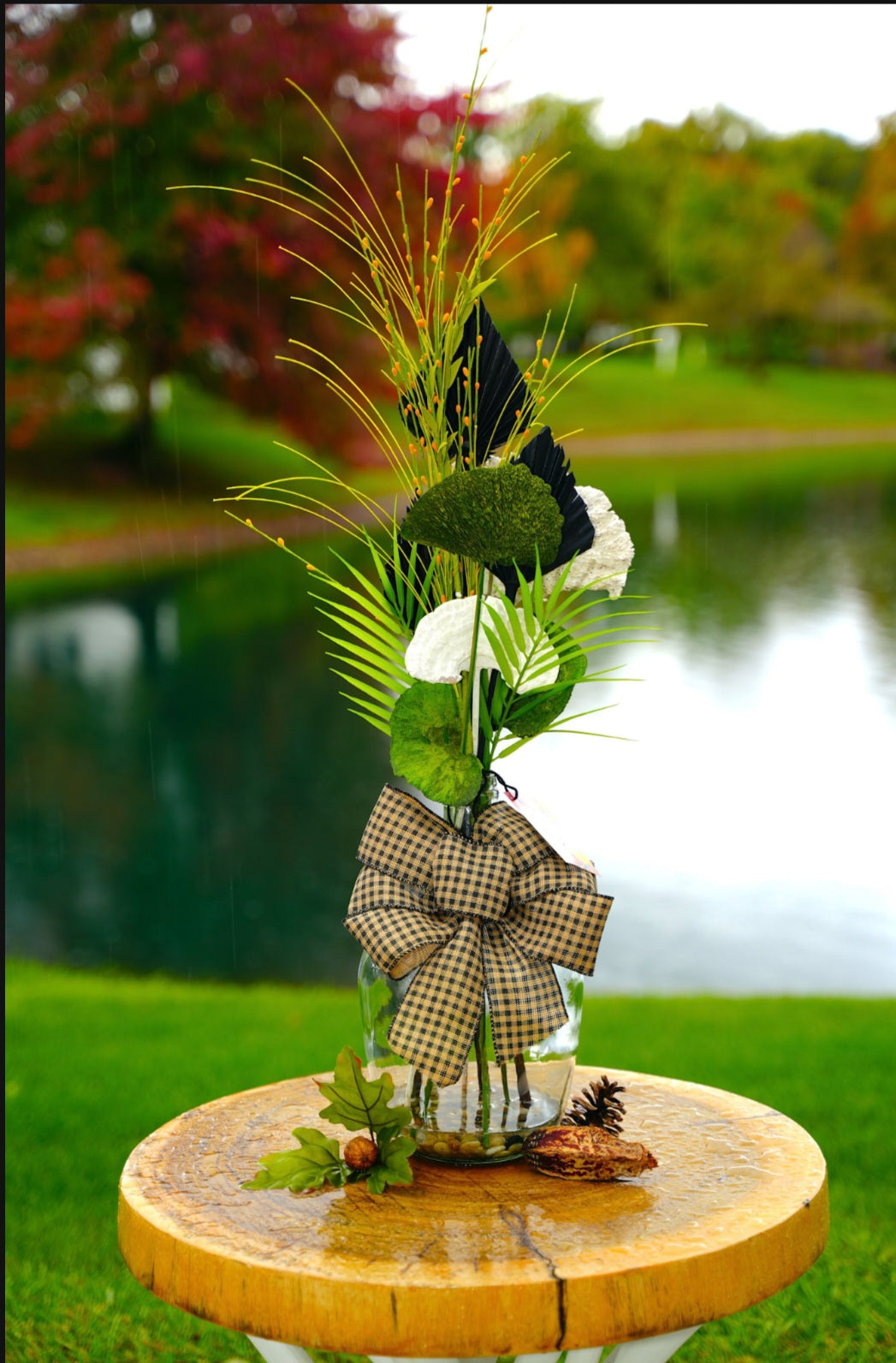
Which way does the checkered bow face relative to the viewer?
toward the camera

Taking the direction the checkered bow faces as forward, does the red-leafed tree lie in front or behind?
behind
